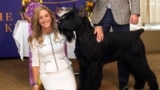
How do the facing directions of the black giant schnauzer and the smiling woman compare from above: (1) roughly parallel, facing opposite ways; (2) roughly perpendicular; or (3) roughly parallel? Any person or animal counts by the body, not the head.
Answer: roughly perpendicular

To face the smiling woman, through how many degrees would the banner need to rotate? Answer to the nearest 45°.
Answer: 0° — it already faces them

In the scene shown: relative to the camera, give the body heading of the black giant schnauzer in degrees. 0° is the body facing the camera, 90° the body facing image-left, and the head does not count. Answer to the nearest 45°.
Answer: approximately 90°

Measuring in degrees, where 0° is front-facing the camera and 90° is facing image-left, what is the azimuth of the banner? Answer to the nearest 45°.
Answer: approximately 0°

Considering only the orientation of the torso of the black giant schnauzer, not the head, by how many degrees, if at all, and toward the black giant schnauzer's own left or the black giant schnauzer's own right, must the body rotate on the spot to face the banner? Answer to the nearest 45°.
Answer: approximately 45° to the black giant schnauzer's own right

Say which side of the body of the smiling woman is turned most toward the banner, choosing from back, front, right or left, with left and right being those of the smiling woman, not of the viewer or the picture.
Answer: back

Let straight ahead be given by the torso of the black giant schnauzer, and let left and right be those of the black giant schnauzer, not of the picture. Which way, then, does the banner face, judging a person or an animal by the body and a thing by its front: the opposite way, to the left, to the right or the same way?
to the left

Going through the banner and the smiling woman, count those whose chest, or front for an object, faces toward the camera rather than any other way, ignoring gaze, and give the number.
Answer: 2
